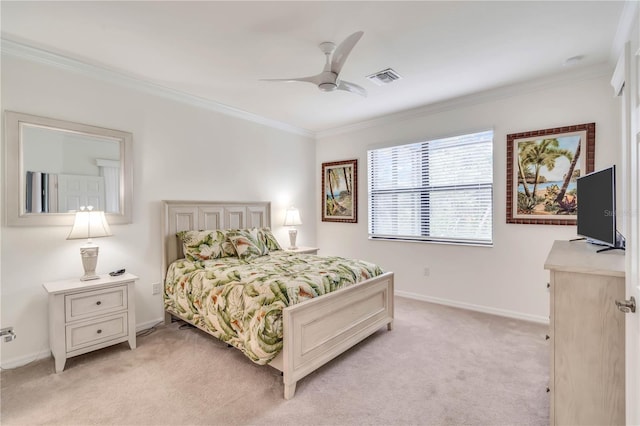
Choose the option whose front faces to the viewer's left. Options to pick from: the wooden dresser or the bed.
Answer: the wooden dresser

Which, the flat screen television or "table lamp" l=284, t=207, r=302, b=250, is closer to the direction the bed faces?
the flat screen television

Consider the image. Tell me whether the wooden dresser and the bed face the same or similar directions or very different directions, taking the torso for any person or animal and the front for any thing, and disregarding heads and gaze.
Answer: very different directions

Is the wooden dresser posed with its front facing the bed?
yes

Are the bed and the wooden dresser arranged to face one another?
yes

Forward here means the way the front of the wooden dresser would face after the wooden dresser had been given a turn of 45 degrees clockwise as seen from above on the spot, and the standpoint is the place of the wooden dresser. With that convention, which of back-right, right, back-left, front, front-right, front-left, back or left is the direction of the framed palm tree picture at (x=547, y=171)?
front-right

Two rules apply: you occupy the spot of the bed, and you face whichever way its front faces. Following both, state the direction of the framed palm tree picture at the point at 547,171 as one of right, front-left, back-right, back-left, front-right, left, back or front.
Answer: front-left

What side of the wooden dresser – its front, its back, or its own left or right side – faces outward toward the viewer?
left

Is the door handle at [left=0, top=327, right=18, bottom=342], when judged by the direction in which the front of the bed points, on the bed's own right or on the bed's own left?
on the bed's own right

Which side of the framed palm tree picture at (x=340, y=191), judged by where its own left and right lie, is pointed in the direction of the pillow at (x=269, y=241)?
front

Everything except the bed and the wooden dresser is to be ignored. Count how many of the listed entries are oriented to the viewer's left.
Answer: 1

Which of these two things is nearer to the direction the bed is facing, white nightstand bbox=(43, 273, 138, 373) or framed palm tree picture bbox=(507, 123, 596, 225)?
the framed palm tree picture

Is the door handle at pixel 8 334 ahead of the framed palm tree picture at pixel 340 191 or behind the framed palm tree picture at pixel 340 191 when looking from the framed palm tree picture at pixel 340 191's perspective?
ahead

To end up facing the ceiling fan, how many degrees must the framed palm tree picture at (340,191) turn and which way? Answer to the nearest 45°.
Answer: approximately 45° to its left
